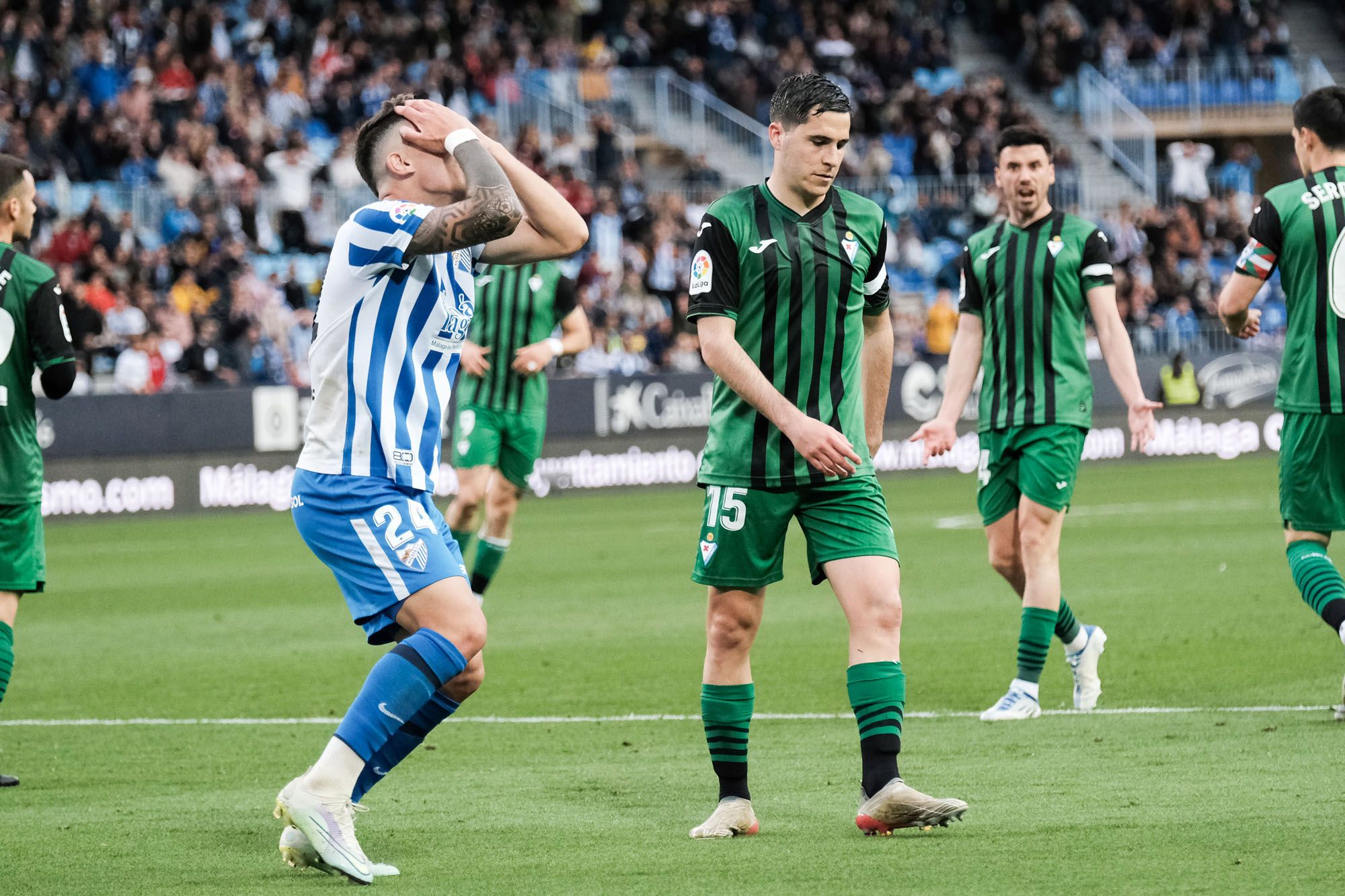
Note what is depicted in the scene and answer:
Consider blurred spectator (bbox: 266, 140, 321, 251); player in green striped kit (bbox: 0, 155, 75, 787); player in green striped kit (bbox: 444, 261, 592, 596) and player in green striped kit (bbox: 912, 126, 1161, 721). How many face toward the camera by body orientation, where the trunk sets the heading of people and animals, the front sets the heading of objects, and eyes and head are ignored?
3

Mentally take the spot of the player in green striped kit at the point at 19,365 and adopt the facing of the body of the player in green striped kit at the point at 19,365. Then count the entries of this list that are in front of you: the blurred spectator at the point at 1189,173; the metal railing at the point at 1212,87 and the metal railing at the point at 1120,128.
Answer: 3

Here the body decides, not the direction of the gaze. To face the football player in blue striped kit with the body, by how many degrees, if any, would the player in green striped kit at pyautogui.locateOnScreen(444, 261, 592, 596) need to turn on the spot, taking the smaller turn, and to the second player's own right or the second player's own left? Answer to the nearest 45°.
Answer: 0° — they already face them

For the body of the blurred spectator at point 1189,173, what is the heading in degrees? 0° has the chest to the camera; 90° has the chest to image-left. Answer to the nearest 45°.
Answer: approximately 0°

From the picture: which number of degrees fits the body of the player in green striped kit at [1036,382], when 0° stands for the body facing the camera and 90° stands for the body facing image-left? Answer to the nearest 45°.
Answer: approximately 0°

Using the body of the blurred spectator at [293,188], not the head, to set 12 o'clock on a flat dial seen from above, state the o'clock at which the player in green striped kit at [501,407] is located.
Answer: The player in green striped kit is roughly at 12 o'clock from the blurred spectator.

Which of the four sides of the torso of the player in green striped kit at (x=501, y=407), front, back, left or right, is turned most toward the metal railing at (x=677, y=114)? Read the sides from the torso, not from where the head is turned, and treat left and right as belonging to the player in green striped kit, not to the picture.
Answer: back

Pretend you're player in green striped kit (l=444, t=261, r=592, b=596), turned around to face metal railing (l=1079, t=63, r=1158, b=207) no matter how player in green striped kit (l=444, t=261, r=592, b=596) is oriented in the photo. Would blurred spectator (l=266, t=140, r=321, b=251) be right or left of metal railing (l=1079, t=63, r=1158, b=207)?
left
